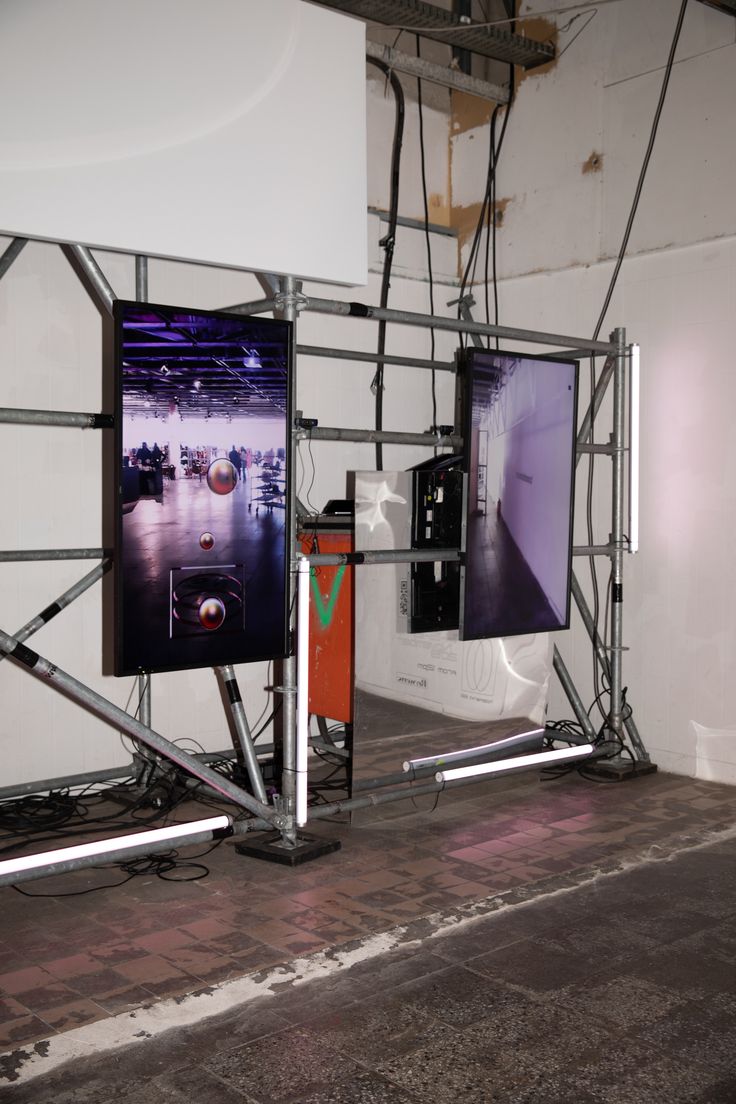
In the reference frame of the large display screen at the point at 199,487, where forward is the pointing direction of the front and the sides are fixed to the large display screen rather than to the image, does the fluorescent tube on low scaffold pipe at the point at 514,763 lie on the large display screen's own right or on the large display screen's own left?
on the large display screen's own left

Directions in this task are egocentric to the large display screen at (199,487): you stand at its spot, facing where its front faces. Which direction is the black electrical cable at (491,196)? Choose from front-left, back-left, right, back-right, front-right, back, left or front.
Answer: left

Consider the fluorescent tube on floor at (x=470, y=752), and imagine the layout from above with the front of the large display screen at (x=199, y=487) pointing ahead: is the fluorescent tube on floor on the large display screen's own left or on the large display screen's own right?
on the large display screen's own left

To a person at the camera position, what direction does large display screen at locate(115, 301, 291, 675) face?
facing the viewer and to the right of the viewer

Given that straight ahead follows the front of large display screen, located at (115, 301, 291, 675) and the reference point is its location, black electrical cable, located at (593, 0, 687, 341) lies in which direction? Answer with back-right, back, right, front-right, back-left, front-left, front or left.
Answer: left

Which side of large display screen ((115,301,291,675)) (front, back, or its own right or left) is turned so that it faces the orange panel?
left

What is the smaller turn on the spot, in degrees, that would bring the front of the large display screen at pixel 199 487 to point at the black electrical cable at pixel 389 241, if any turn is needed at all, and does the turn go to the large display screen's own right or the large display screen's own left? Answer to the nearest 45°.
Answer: approximately 90° to the large display screen's own left

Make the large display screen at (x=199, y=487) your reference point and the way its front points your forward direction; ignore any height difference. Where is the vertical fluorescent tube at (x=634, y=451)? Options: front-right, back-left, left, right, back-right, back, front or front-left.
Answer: left

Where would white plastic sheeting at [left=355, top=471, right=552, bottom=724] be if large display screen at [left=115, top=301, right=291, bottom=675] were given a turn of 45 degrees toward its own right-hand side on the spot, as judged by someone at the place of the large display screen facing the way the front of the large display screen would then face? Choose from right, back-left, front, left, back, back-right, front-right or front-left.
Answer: back-left
